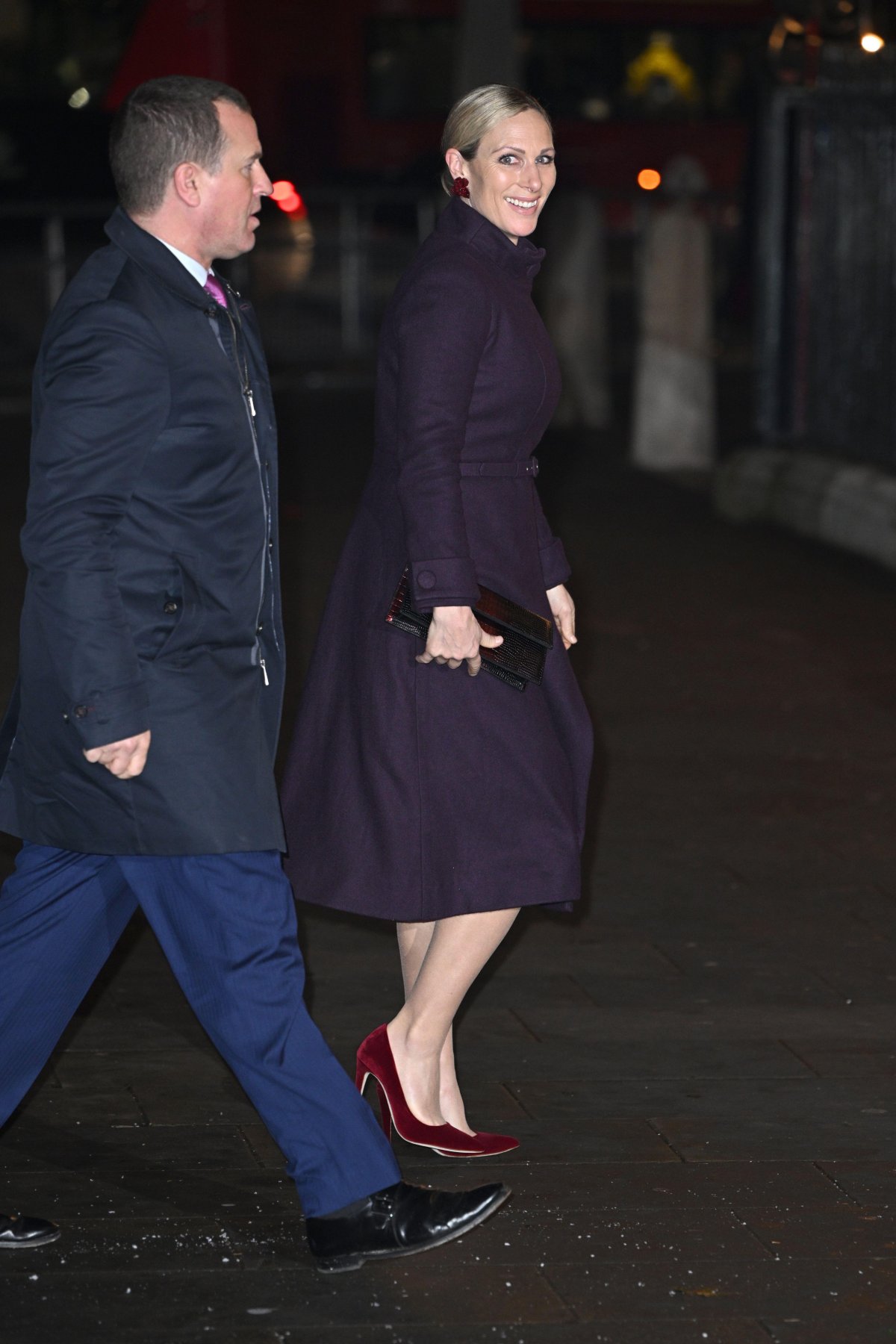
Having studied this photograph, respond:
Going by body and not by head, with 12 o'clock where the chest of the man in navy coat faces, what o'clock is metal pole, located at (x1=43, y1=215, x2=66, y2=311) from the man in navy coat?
The metal pole is roughly at 9 o'clock from the man in navy coat.

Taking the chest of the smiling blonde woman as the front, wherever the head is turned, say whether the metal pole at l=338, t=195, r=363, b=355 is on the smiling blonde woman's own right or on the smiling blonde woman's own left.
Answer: on the smiling blonde woman's own left

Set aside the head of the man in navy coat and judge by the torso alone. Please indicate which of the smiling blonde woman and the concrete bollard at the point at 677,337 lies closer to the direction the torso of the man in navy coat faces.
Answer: the smiling blonde woman

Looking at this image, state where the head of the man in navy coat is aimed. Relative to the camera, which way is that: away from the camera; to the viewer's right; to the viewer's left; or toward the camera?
to the viewer's right

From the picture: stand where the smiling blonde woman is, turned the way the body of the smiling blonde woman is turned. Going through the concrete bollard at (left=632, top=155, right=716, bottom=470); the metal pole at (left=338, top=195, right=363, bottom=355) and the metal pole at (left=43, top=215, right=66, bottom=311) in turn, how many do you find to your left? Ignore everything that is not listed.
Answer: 3

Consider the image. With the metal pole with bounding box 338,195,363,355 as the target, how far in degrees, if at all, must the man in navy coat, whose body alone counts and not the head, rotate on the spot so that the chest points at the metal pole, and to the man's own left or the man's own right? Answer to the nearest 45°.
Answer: approximately 90° to the man's own left

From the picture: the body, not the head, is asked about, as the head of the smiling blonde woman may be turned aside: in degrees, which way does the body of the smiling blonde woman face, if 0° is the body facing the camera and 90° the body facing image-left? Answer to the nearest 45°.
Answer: approximately 270°

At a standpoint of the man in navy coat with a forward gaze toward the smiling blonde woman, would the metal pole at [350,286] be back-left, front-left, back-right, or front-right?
front-left

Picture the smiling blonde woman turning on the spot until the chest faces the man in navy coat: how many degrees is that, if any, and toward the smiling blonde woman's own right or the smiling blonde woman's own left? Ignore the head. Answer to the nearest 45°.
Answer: approximately 135° to the smiling blonde woman's own right

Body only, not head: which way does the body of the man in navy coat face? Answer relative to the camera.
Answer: to the viewer's right

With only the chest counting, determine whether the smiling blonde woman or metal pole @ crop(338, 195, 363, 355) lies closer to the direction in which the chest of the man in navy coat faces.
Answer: the smiling blonde woman

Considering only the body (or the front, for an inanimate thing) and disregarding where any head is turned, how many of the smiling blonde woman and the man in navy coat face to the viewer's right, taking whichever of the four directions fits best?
2

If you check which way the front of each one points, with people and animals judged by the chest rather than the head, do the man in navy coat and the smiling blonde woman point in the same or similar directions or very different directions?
same or similar directions

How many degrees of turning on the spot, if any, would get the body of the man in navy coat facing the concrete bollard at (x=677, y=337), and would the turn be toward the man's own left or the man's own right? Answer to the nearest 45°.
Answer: approximately 90° to the man's own left
